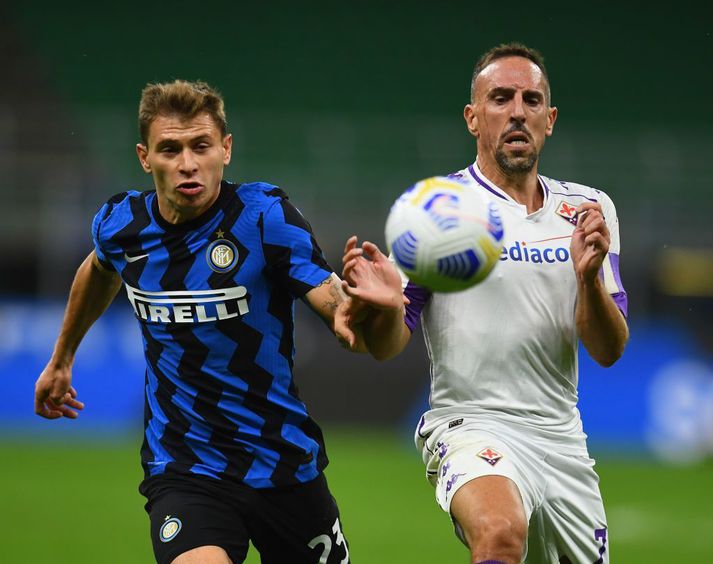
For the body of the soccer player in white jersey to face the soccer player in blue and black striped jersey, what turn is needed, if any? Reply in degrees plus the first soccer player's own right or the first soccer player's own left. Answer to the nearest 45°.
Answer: approximately 90° to the first soccer player's own right

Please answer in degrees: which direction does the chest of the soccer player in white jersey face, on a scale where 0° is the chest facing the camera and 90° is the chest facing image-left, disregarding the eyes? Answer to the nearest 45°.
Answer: approximately 0°

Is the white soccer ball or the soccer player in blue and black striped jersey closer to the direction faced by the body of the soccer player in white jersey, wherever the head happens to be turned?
the white soccer ball
